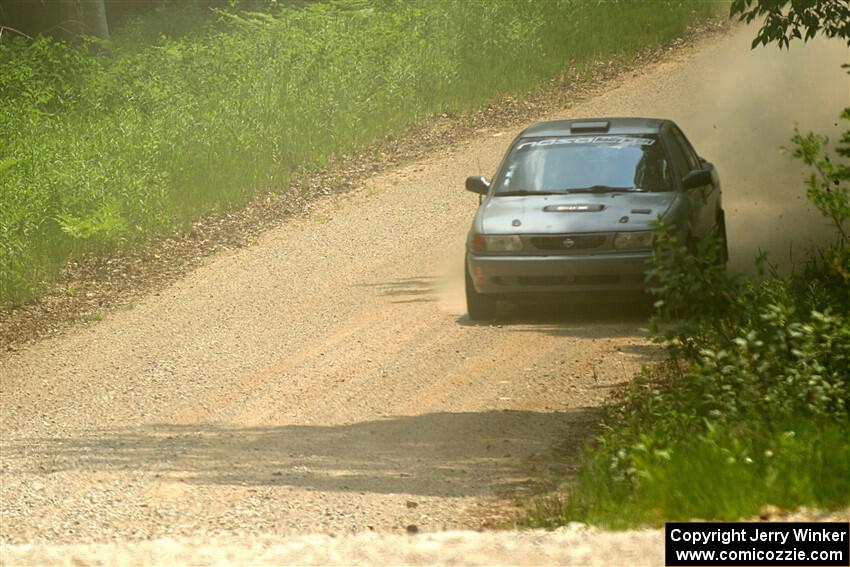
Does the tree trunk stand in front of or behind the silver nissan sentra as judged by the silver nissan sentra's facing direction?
behind

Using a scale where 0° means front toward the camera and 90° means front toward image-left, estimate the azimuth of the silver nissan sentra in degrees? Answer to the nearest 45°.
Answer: approximately 0°
